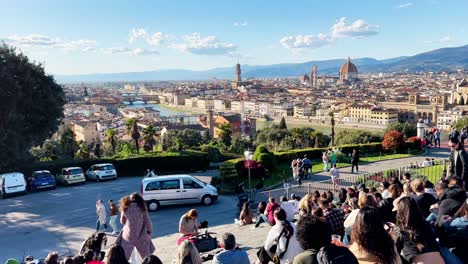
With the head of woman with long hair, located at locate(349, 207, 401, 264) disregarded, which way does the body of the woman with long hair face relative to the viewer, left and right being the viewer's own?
facing away from the viewer

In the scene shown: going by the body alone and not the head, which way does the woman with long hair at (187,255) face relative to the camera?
away from the camera

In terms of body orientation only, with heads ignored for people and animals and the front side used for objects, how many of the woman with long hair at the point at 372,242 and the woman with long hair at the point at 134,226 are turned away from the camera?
2

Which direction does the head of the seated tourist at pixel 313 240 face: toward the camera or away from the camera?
away from the camera

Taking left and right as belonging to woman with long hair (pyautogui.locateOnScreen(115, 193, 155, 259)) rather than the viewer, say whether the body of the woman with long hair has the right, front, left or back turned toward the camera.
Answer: back
